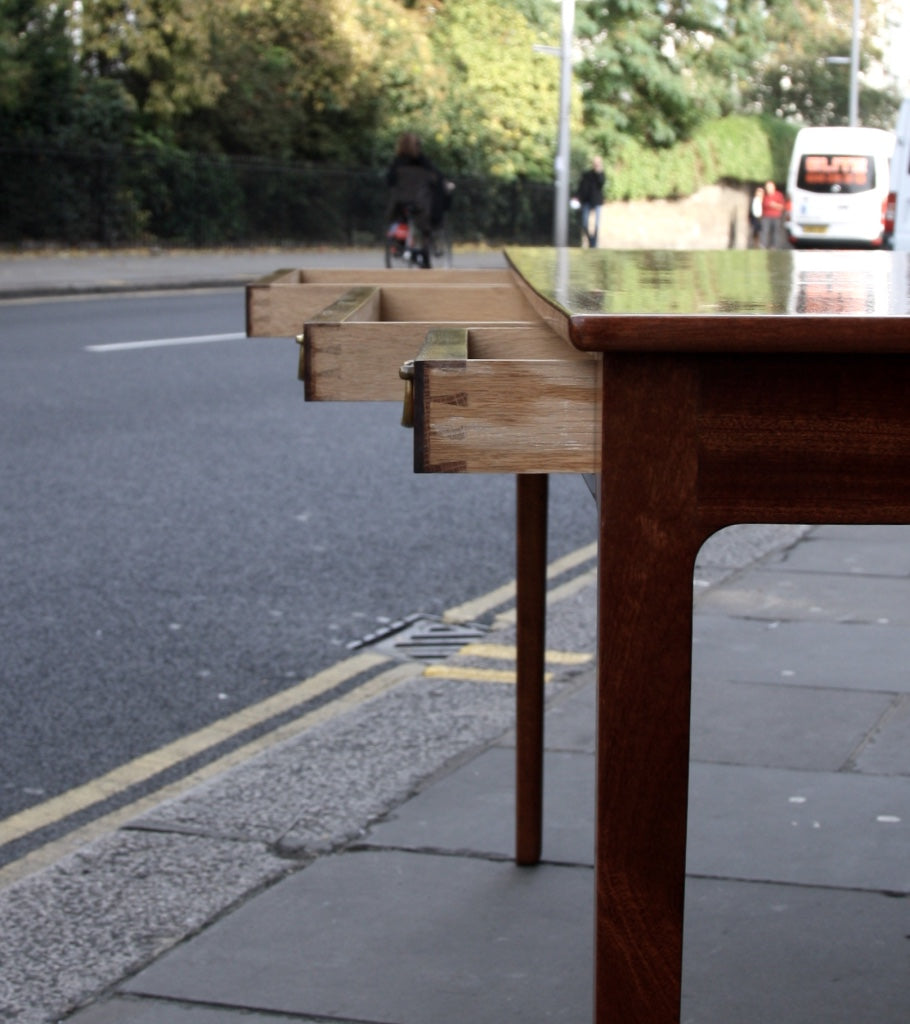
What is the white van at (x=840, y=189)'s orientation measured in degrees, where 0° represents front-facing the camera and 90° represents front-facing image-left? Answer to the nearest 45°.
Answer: approximately 180°

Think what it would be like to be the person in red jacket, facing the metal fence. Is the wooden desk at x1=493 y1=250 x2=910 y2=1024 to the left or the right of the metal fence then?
left

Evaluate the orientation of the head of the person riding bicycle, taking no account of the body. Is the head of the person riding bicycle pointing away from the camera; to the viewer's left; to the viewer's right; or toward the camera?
away from the camera

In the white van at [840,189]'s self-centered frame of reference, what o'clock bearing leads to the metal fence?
The metal fence is roughly at 8 o'clock from the white van.

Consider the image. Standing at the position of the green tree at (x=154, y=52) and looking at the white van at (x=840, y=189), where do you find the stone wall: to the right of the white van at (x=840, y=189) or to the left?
left

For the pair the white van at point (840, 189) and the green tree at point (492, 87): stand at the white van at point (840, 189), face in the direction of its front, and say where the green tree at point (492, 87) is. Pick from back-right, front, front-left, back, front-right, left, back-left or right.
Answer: front-left
